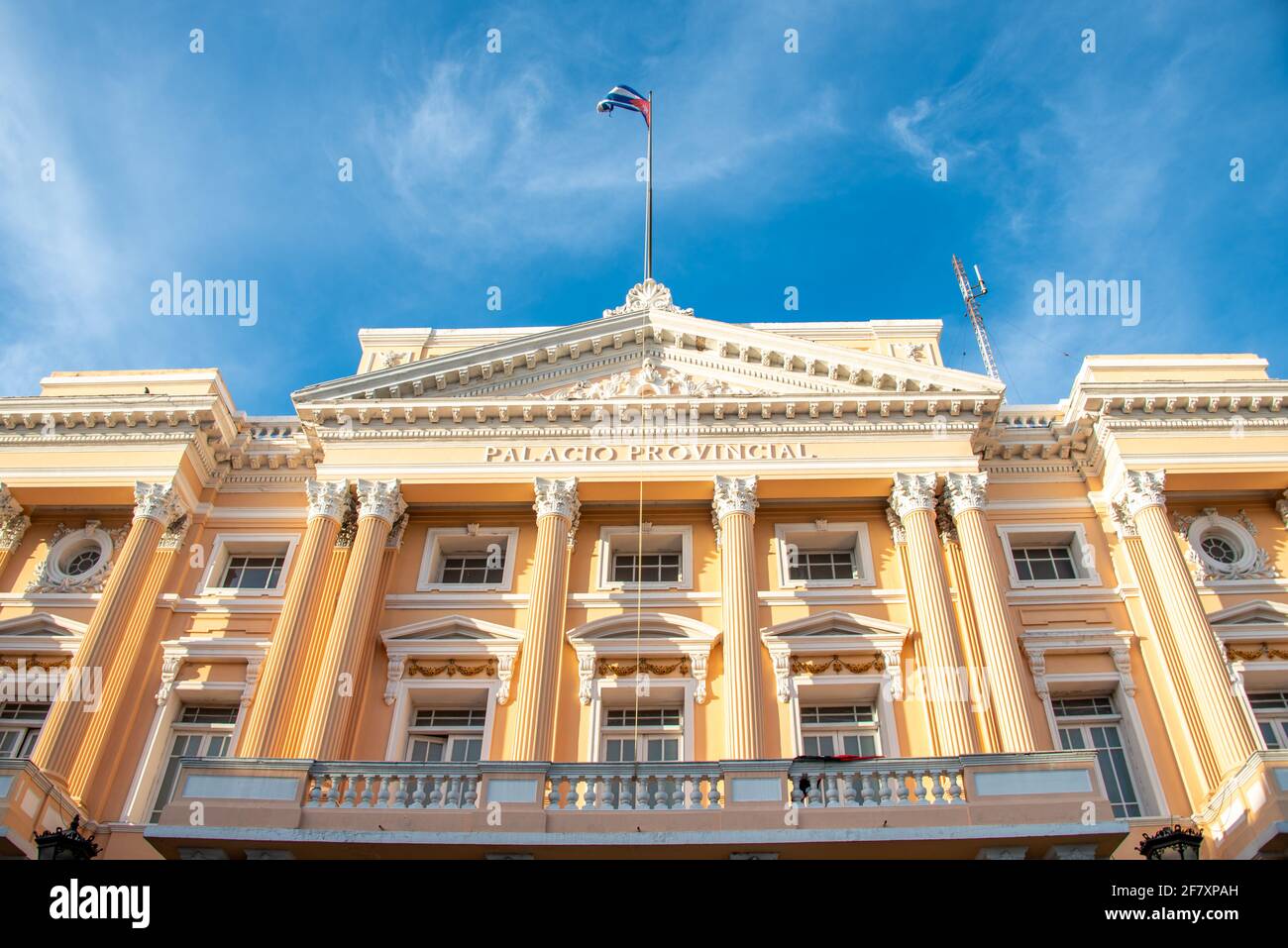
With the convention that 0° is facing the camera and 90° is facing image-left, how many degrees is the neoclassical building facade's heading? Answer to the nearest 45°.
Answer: approximately 0°
